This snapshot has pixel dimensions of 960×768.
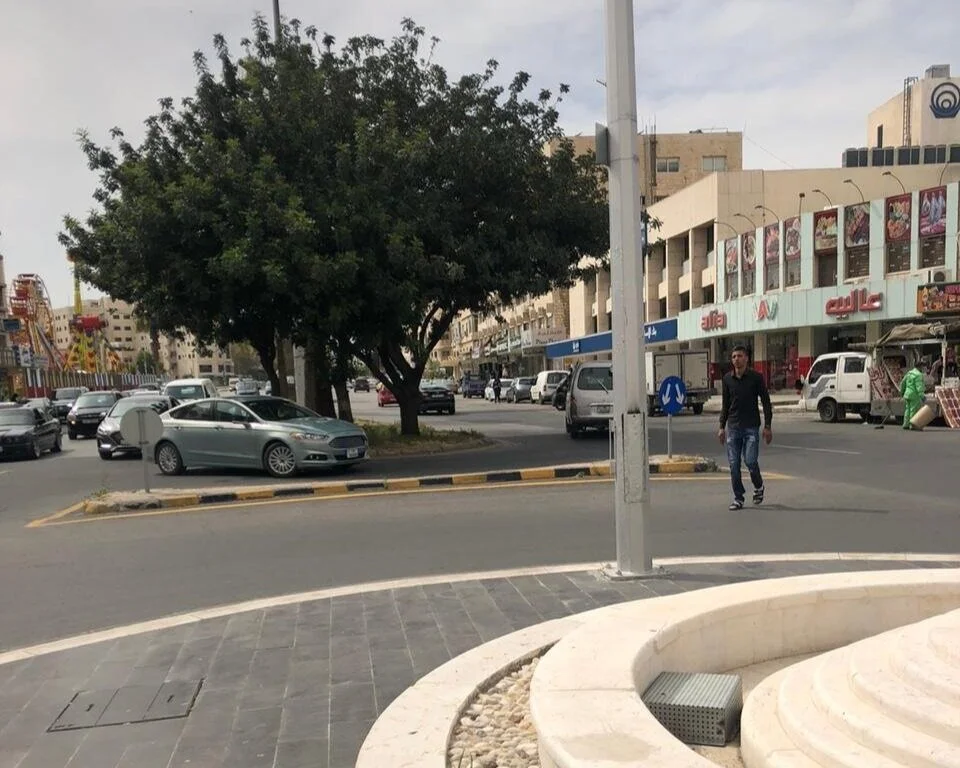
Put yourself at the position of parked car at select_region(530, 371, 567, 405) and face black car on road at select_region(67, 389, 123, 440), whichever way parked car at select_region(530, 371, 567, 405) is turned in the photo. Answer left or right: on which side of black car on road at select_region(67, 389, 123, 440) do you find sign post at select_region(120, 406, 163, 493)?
left

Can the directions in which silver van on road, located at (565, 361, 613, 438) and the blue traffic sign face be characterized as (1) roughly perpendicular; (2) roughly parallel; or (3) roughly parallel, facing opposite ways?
roughly parallel, facing opposite ways

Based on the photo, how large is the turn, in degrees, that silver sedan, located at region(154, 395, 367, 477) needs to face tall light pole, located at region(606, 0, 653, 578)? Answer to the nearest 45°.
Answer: approximately 45° to its right

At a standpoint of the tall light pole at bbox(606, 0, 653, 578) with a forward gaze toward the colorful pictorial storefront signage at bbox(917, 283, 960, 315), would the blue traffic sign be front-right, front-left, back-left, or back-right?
front-left

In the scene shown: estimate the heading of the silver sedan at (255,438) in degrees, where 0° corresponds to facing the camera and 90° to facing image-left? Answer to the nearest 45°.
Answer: approximately 315°

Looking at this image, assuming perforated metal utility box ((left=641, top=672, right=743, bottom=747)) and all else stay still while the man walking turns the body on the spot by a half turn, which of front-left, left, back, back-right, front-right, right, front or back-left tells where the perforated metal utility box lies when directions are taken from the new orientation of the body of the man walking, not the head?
back

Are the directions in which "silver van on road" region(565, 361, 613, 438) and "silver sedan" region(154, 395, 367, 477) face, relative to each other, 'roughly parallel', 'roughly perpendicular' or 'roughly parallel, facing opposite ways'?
roughly perpendicular

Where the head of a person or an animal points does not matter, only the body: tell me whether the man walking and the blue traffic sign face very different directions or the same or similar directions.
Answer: same or similar directions

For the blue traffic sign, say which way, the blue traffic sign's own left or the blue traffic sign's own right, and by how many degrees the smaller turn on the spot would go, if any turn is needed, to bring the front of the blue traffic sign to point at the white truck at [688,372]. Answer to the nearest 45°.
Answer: approximately 180°

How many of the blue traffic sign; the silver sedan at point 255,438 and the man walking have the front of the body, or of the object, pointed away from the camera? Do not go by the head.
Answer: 0

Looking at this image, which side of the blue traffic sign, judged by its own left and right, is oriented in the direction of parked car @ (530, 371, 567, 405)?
back

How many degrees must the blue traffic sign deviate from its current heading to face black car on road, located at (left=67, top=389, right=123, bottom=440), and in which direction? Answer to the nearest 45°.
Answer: approximately 135° to its right

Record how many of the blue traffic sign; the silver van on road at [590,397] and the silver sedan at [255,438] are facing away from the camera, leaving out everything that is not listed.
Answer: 1

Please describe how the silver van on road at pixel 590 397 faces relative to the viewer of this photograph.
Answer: facing away from the viewer

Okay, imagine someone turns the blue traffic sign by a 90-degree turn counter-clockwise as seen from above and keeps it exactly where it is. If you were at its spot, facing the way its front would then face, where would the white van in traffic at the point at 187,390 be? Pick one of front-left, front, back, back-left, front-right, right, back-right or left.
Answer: back-left

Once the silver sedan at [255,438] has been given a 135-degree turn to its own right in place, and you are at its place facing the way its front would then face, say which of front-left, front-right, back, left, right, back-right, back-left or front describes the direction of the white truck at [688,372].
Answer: back-right

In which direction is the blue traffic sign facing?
toward the camera

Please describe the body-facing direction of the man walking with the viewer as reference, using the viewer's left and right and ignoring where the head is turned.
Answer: facing the viewer

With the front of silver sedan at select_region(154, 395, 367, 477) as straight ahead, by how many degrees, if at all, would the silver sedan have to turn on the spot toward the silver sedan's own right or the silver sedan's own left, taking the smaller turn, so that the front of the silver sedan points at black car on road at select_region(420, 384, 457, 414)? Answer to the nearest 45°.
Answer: approximately 135° to the silver sedan's own left
